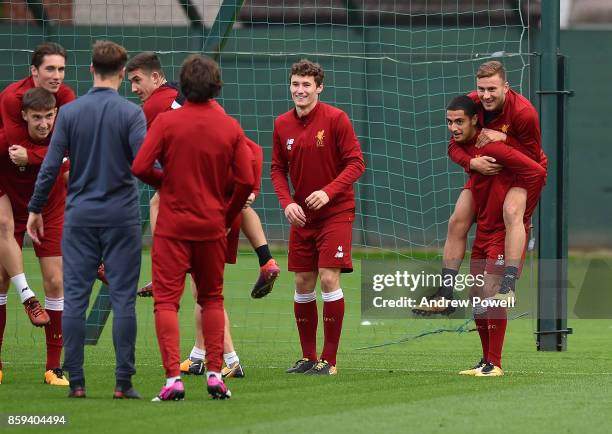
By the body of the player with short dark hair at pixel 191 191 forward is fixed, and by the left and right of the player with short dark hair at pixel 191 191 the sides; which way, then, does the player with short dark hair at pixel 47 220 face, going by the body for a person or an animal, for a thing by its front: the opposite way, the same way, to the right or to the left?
the opposite way

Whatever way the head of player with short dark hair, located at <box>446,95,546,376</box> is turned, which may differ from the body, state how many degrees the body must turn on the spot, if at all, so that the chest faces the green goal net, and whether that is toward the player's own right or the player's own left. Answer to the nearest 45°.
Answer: approximately 135° to the player's own right

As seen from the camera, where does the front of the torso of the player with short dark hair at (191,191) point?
away from the camera

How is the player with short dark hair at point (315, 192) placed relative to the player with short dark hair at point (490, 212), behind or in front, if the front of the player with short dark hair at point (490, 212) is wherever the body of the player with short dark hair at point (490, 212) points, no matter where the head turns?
in front

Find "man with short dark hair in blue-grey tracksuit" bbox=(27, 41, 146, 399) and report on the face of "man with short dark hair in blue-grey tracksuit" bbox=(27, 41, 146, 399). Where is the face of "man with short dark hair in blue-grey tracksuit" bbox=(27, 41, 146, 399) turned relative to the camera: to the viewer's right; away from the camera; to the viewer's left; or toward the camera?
away from the camera

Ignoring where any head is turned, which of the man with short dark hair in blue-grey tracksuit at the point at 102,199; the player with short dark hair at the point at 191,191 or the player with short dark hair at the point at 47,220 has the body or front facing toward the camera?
the player with short dark hair at the point at 47,220

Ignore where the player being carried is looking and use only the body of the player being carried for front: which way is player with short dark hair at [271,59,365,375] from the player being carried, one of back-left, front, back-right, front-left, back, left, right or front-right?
front-right

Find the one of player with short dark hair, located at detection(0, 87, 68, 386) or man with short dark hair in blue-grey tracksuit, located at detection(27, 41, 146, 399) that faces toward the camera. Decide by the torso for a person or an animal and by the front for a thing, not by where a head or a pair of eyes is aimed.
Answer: player with short dark hair, located at detection(0, 87, 68, 386)

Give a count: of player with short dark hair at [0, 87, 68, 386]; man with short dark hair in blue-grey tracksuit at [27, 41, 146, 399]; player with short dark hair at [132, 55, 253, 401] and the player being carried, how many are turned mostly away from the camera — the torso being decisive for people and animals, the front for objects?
2

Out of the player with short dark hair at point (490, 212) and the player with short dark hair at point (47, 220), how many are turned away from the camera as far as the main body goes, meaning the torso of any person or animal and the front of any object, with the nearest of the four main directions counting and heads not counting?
0

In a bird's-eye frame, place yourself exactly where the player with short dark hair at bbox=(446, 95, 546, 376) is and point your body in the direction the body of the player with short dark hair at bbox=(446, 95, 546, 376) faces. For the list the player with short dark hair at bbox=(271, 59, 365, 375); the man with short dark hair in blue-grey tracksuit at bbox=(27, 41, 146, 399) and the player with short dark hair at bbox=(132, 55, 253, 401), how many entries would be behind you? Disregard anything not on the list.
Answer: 0

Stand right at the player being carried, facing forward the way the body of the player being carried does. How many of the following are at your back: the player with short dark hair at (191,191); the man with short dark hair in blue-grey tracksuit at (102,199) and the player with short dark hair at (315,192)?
0

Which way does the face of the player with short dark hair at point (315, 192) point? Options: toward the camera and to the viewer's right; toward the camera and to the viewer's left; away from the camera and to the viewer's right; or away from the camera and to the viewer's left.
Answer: toward the camera and to the viewer's left

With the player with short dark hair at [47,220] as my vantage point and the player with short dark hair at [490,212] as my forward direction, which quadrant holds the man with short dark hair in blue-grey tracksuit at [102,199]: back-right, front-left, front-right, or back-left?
front-right

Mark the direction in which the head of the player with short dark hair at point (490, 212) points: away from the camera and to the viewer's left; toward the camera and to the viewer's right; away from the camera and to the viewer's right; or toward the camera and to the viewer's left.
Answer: toward the camera and to the viewer's left

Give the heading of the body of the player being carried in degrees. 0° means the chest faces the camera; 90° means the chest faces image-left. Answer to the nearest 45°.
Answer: approximately 45°

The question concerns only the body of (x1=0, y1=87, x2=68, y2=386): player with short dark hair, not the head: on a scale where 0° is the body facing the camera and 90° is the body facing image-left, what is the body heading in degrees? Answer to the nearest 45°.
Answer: approximately 0°

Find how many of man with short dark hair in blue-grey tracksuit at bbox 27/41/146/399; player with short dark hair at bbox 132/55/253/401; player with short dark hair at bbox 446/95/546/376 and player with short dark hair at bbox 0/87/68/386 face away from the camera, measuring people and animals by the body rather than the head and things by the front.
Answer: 2

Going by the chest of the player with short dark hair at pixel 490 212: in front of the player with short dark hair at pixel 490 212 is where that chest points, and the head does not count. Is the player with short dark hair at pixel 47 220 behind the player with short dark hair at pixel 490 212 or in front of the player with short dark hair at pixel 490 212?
in front

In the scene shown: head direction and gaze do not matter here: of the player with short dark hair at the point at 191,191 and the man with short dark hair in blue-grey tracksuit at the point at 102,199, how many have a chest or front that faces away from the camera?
2
